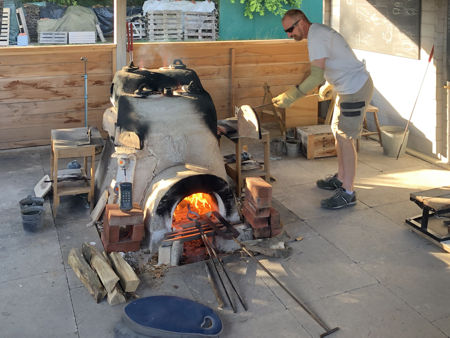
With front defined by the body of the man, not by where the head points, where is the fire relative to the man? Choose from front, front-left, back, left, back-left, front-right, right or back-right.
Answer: front-left

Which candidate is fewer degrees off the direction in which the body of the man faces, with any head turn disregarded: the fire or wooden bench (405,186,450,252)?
the fire

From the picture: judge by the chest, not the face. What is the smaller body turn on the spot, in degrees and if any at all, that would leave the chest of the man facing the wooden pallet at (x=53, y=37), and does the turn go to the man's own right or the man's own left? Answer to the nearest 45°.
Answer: approximately 45° to the man's own right

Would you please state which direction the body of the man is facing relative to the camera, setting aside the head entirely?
to the viewer's left

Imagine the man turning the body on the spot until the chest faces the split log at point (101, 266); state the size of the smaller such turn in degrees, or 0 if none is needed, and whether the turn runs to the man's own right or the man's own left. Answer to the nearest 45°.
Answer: approximately 45° to the man's own left

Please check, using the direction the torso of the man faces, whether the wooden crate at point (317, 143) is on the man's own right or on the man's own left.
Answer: on the man's own right

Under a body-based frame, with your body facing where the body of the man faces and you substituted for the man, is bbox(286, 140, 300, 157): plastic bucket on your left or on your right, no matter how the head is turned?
on your right

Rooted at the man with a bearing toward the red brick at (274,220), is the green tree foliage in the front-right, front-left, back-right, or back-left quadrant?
back-right
